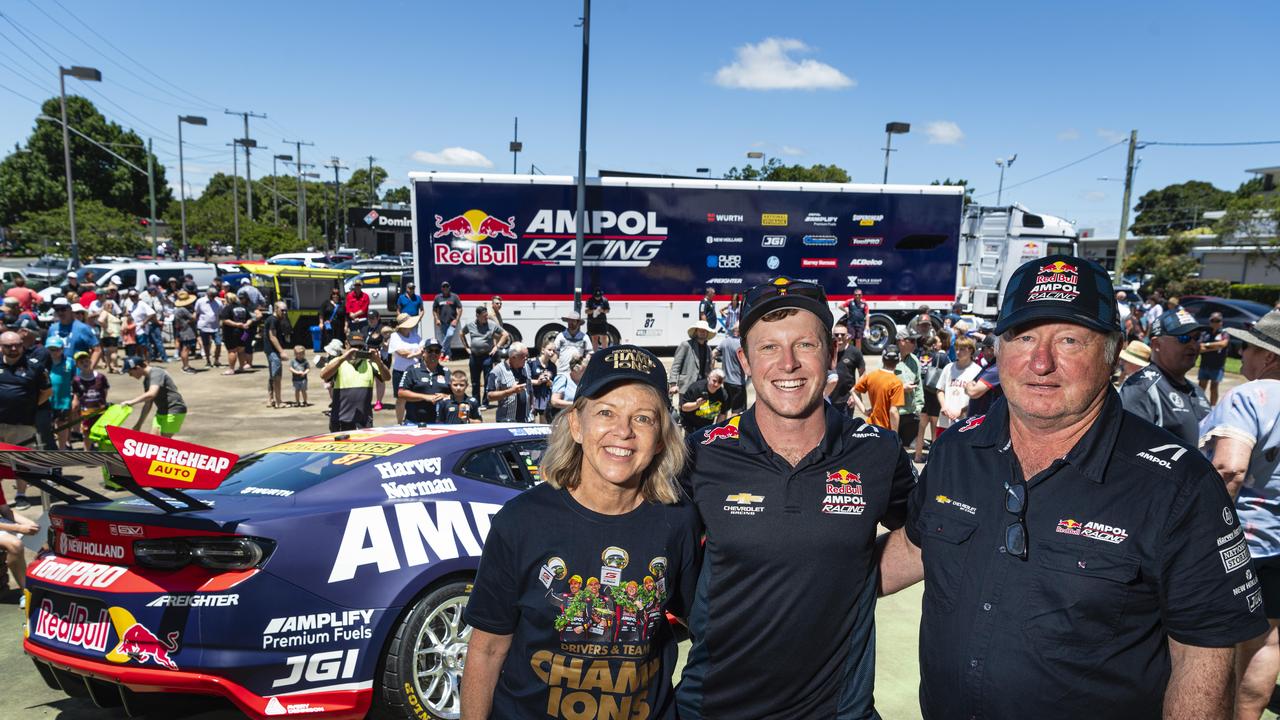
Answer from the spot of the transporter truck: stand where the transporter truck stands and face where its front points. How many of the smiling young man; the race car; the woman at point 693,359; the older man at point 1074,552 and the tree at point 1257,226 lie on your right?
4

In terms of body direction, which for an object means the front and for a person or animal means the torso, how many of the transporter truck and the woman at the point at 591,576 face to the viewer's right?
1

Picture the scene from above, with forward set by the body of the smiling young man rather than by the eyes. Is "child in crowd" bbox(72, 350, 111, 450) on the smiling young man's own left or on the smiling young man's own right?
on the smiling young man's own right

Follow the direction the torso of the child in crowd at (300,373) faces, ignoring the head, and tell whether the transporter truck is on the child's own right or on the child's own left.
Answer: on the child's own left

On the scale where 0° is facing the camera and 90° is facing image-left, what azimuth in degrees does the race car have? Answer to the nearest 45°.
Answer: approximately 225°

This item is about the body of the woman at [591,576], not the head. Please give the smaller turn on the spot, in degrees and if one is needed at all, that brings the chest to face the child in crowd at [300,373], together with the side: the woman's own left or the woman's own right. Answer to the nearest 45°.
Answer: approximately 135° to the woman's own right

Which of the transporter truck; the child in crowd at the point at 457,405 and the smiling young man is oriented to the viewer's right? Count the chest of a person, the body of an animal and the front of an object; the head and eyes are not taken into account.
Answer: the transporter truck

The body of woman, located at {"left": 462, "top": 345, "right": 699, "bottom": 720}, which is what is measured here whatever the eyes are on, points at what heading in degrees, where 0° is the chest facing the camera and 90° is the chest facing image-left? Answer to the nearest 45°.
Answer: approximately 0°

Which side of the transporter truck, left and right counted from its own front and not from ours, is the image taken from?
right

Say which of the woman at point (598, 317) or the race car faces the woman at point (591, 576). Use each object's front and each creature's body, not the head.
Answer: the woman at point (598, 317)
